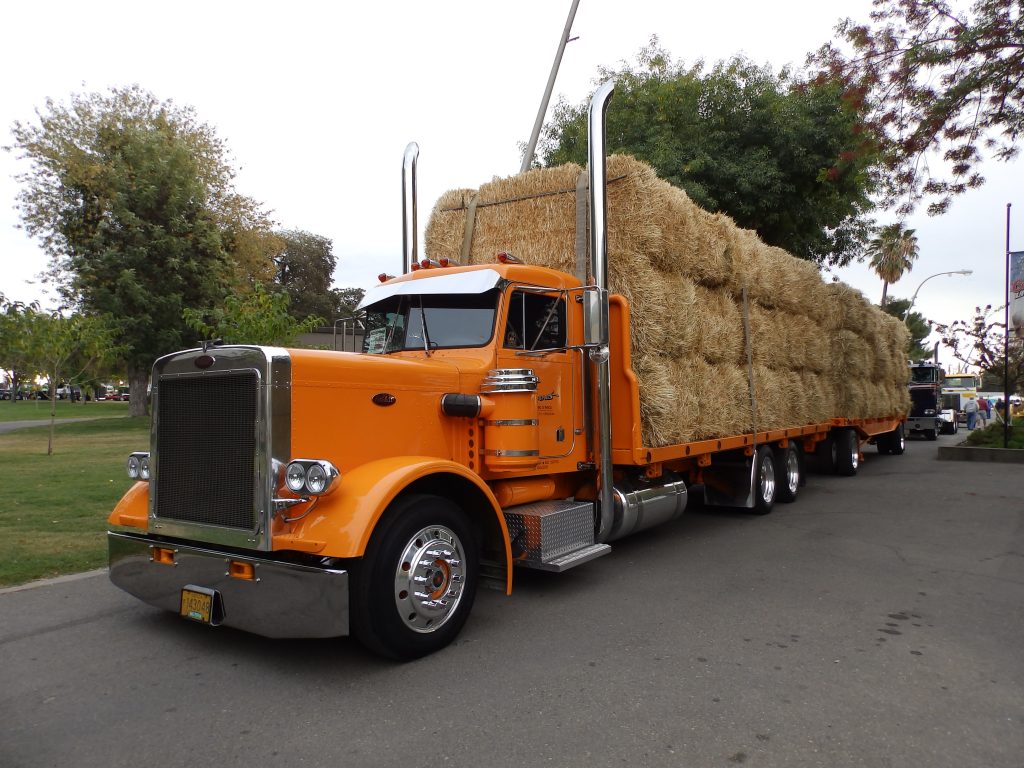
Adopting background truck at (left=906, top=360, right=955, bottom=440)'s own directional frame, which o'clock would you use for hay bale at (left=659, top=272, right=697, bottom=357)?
The hay bale is roughly at 12 o'clock from the background truck.

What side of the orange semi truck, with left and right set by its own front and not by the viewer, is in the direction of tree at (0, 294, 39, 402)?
right

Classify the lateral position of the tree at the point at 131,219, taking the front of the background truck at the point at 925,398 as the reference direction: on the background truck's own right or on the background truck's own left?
on the background truck's own right

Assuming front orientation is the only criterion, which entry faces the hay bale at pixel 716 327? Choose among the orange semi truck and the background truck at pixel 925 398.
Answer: the background truck

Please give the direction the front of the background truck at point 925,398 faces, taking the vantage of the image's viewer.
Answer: facing the viewer

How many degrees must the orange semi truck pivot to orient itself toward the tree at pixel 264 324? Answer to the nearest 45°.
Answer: approximately 90° to its right

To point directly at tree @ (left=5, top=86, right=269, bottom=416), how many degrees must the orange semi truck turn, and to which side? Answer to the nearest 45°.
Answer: approximately 90° to its right

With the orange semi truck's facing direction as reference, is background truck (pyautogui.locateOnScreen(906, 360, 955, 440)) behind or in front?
behind

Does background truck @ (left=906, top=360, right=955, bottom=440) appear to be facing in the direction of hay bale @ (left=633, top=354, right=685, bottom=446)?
yes

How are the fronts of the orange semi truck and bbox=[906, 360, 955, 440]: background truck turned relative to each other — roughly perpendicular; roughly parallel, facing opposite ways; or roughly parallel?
roughly parallel

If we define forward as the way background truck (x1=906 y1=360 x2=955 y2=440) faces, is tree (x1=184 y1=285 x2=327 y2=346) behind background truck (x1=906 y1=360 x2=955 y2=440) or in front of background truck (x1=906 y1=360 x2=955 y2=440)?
in front

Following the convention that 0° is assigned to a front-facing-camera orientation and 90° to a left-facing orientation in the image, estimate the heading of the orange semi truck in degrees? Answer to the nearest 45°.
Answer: approximately 45°
